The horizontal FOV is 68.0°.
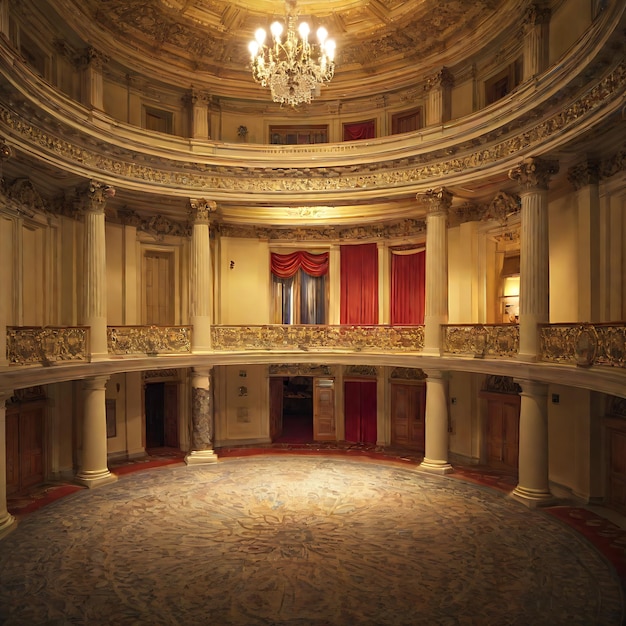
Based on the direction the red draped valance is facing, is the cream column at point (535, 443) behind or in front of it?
in front

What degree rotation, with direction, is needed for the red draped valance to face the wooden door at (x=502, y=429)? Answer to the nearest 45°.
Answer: approximately 45° to its left

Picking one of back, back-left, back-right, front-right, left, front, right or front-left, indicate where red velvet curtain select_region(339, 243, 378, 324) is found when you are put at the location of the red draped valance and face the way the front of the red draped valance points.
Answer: left

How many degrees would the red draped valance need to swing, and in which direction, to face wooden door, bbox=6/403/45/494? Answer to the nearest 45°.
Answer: approximately 45° to its right

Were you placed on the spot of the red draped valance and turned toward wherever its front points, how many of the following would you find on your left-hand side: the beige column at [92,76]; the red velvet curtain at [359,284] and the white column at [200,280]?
1

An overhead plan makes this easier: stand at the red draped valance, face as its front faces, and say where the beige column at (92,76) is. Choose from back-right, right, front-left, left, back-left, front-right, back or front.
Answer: front-right

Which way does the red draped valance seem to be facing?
toward the camera
